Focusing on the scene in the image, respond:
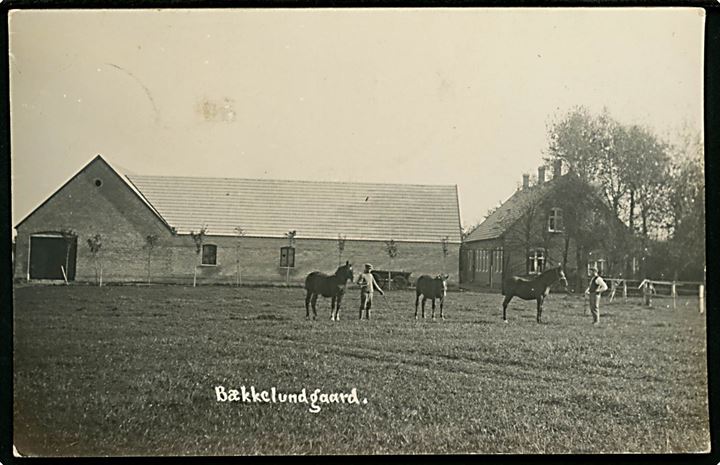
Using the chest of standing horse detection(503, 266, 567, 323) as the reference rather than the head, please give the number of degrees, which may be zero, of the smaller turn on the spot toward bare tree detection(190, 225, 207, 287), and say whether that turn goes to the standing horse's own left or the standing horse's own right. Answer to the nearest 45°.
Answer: approximately 180°

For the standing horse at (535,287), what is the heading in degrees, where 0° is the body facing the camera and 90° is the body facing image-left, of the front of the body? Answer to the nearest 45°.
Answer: approximately 270°

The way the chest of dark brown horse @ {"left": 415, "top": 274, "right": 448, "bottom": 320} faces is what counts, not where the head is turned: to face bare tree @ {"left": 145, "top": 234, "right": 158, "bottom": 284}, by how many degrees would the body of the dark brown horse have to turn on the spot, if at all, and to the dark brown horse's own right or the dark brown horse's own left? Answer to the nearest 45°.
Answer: approximately 135° to the dark brown horse's own right

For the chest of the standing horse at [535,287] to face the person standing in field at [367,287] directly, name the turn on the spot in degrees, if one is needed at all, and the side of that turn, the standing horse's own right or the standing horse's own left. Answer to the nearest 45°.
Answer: approximately 180°

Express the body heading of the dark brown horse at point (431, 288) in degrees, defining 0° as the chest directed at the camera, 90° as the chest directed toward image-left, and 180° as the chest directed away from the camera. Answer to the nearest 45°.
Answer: approximately 315°

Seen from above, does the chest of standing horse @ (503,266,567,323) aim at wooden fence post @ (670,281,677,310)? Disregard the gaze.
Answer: yes
